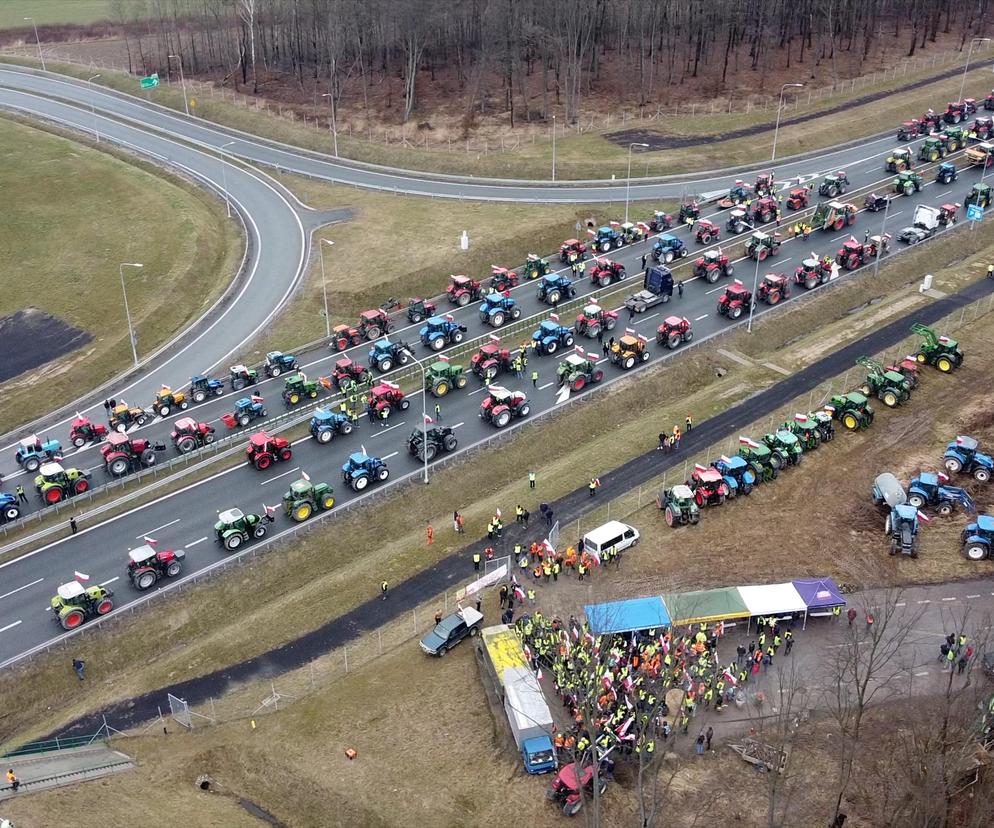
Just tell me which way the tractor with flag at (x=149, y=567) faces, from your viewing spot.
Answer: facing away from the viewer and to the right of the viewer

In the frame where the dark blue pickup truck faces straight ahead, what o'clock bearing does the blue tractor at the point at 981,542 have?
The blue tractor is roughly at 7 o'clock from the dark blue pickup truck.

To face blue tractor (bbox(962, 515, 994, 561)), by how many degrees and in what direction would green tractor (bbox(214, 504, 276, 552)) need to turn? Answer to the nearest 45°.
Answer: approximately 45° to its right

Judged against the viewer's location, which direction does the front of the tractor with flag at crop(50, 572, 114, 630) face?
facing away from the viewer and to the right of the viewer

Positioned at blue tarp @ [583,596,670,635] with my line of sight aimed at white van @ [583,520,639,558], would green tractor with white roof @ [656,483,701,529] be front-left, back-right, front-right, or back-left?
front-right

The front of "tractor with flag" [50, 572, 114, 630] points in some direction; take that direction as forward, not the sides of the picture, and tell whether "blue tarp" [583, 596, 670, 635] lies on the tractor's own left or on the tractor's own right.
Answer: on the tractor's own right

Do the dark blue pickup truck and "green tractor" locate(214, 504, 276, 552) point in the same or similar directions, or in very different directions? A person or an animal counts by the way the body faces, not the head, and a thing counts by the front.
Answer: very different directions

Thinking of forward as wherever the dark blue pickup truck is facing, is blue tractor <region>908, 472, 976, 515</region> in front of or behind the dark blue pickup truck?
behind

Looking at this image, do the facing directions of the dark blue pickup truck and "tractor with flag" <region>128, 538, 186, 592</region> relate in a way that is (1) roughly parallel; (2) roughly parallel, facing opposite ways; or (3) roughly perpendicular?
roughly parallel, facing opposite ways

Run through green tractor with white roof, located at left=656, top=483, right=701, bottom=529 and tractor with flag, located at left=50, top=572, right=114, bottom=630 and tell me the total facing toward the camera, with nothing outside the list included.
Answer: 0

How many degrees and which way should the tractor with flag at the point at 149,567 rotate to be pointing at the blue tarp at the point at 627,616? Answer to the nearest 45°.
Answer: approximately 90° to its right

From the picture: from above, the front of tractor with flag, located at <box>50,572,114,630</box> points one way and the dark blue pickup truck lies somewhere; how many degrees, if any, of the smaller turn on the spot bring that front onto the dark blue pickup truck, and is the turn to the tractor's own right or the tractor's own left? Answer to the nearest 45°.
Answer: approximately 90° to the tractor's own right

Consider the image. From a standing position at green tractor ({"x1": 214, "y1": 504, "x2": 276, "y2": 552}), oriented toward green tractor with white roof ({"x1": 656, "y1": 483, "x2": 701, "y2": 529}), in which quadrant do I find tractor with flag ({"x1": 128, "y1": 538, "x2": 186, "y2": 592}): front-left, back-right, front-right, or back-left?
back-right

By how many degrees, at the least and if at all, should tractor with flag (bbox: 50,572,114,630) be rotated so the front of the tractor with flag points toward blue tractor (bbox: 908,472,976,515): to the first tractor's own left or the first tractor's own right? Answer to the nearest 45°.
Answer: approximately 45° to the first tractor's own right

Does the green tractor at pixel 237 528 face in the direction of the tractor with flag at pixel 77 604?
no

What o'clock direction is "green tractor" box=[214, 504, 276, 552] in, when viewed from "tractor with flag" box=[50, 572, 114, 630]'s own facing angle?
The green tractor is roughly at 1 o'clock from the tractor with flag.

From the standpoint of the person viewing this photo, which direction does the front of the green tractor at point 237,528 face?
facing away from the viewer and to the right of the viewer

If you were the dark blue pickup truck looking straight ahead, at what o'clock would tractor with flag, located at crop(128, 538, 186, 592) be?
The tractor with flag is roughly at 2 o'clock from the dark blue pickup truck.

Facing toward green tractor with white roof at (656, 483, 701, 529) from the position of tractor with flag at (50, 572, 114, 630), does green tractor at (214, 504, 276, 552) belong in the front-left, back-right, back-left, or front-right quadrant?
front-left

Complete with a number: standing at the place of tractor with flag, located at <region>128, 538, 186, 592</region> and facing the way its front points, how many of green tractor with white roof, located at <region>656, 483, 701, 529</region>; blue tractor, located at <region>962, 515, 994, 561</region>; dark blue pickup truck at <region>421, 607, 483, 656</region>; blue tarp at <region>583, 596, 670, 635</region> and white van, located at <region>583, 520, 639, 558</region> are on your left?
0

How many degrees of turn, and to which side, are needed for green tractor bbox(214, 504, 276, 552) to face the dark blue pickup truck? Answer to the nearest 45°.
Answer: approximately 90° to its right
